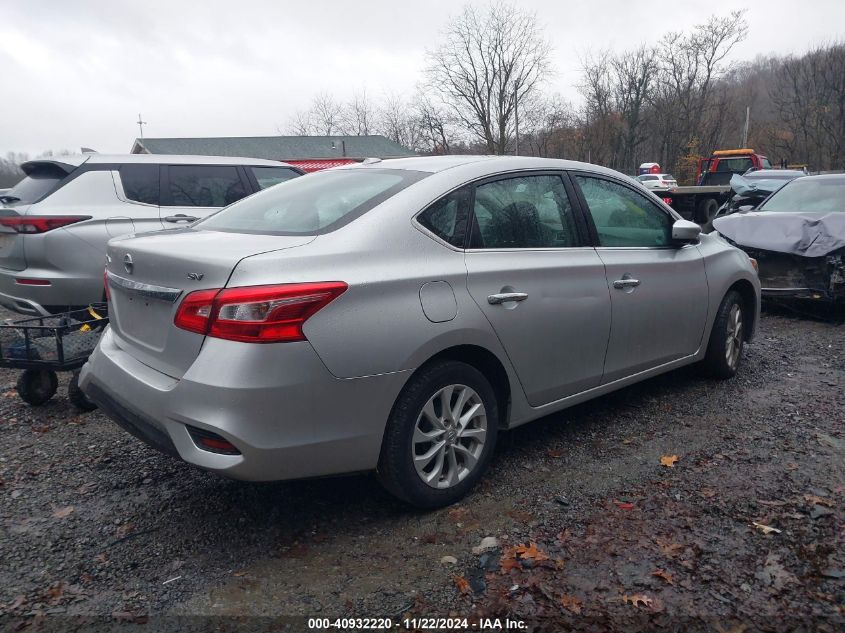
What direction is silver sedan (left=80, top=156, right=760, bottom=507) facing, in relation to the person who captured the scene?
facing away from the viewer and to the right of the viewer

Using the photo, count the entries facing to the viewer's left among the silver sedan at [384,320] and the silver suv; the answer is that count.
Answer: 0

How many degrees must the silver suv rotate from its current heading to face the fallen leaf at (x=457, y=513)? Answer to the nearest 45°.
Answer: approximately 90° to its right

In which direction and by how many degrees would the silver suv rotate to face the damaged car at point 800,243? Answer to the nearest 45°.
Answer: approximately 45° to its right

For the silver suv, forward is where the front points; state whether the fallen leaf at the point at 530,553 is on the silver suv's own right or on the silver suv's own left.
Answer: on the silver suv's own right

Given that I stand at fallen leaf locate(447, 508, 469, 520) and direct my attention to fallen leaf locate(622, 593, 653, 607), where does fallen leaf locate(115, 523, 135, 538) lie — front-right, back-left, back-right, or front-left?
back-right

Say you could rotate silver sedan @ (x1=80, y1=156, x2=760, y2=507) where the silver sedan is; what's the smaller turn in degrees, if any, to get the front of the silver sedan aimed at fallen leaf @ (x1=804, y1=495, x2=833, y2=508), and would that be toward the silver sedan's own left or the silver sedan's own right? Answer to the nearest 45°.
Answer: approximately 45° to the silver sedan's own right

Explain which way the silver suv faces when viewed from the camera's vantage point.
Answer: facing away from the viewer and to the right of the viewer
